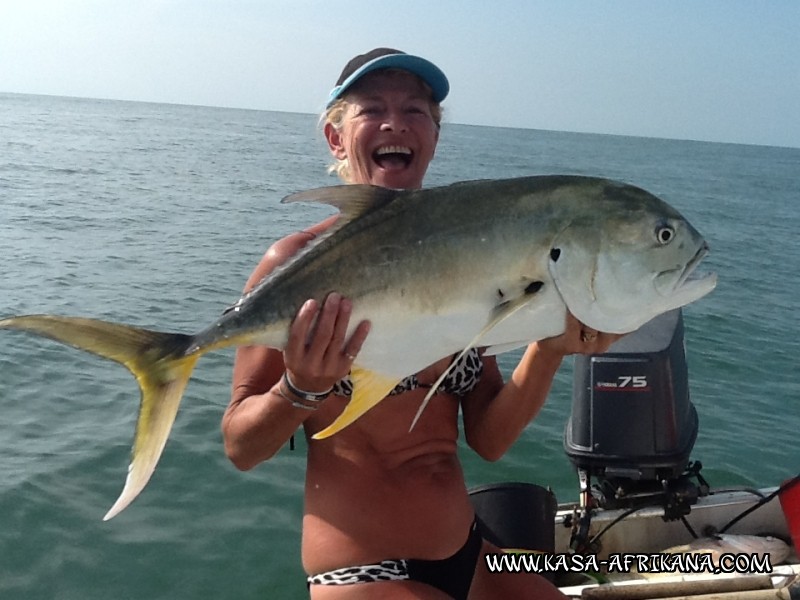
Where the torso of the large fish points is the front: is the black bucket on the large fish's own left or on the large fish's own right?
on the large fish's own left

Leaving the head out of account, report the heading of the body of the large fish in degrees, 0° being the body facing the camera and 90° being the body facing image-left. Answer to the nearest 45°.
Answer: approximately 270°
